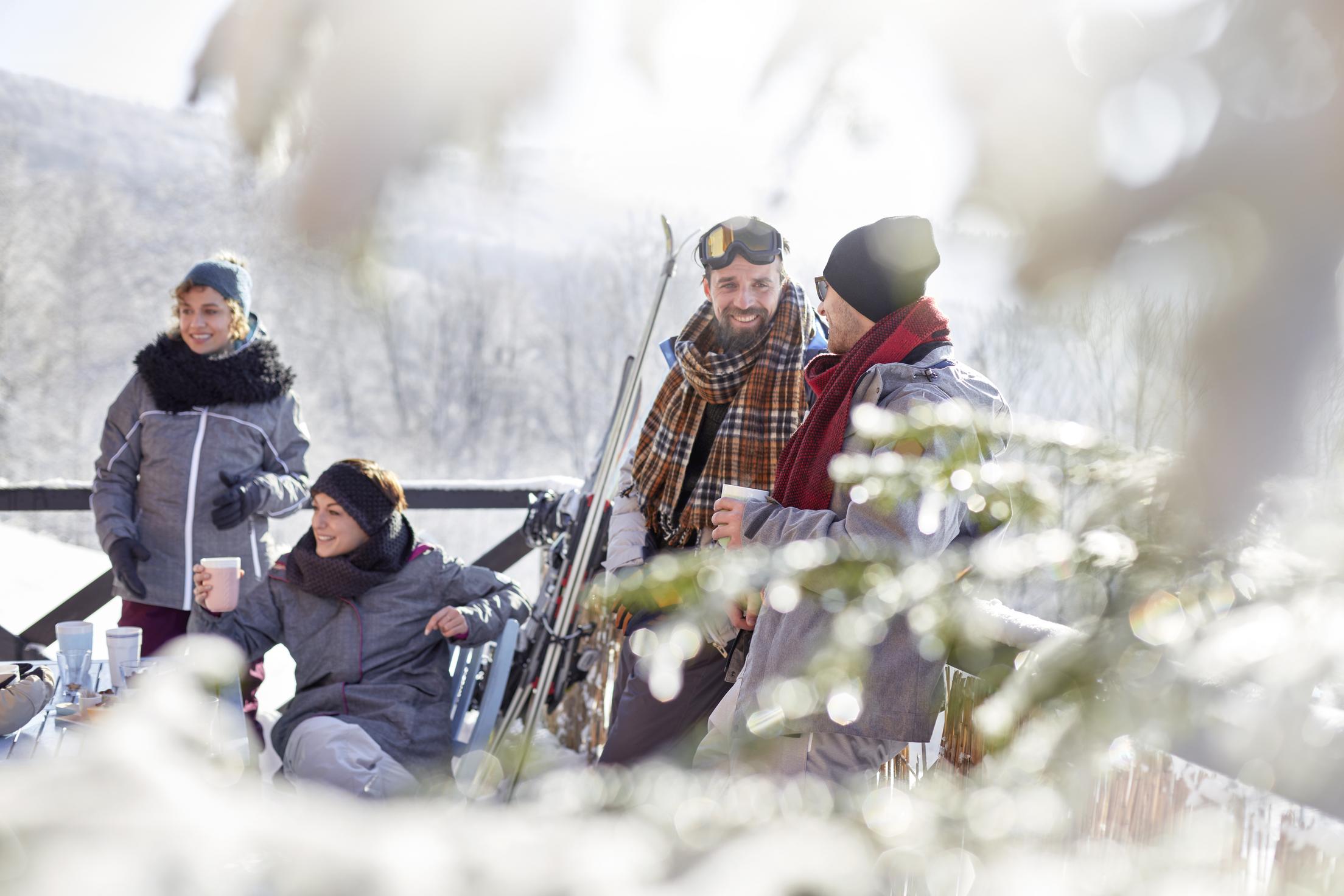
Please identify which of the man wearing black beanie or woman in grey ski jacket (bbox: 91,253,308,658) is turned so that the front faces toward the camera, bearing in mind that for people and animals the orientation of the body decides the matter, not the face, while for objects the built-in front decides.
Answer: the woman in grey ski jacket

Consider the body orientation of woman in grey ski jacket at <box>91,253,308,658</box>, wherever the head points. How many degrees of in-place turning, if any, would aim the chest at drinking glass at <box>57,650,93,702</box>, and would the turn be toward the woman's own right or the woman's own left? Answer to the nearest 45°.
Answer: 0° — they already face it

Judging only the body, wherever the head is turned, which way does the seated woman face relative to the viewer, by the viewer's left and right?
facing the viewer and to the left of the viewer

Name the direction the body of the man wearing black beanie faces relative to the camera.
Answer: to the viewer's left

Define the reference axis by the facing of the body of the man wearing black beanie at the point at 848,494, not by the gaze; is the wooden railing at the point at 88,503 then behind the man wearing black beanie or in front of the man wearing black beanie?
in front

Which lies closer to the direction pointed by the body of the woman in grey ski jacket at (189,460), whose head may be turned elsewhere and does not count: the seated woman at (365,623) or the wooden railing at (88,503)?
the seated woman

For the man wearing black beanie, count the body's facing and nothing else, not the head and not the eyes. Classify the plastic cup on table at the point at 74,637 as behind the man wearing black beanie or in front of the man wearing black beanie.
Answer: in front

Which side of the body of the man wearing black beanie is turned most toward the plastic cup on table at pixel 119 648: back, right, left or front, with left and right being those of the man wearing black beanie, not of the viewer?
front

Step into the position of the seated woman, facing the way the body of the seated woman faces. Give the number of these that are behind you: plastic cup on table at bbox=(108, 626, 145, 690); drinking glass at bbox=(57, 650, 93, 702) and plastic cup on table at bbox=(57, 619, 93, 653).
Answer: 0

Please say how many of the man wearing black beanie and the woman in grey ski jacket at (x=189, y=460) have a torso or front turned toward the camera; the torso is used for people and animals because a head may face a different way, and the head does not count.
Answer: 1

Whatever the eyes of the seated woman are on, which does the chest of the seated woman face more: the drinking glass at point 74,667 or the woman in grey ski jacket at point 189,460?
the drinking glass

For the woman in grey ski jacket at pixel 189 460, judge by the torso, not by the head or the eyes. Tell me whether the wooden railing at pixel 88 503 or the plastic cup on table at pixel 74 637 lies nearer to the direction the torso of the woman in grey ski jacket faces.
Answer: the plastic cup on table

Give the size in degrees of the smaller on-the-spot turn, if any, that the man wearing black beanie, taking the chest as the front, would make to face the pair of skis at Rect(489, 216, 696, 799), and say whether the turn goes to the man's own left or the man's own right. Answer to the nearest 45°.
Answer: approximately 45° to the man's own right

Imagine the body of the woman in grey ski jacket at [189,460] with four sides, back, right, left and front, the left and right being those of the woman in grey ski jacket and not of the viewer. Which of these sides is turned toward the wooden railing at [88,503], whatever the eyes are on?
back

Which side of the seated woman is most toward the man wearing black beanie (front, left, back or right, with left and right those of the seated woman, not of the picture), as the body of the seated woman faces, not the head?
left

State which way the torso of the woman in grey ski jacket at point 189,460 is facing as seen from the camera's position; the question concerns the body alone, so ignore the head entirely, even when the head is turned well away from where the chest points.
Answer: toward the camera

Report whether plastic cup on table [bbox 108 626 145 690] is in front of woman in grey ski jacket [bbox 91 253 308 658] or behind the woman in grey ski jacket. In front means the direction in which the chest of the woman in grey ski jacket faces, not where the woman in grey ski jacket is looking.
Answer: in front
